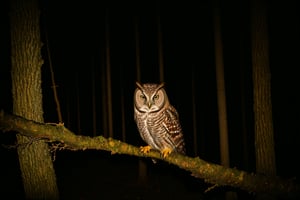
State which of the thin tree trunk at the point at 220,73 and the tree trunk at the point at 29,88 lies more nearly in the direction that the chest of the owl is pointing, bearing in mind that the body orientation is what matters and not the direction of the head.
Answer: the tree trunk

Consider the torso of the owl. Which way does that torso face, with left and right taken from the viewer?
facing the viewer and to the left of the viewer

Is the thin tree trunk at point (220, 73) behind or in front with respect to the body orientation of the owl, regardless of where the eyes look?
behind

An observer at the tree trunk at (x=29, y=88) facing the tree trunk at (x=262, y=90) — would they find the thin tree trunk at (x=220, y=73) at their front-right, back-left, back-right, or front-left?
front-left

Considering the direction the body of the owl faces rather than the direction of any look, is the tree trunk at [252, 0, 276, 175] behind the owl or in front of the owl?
behind
